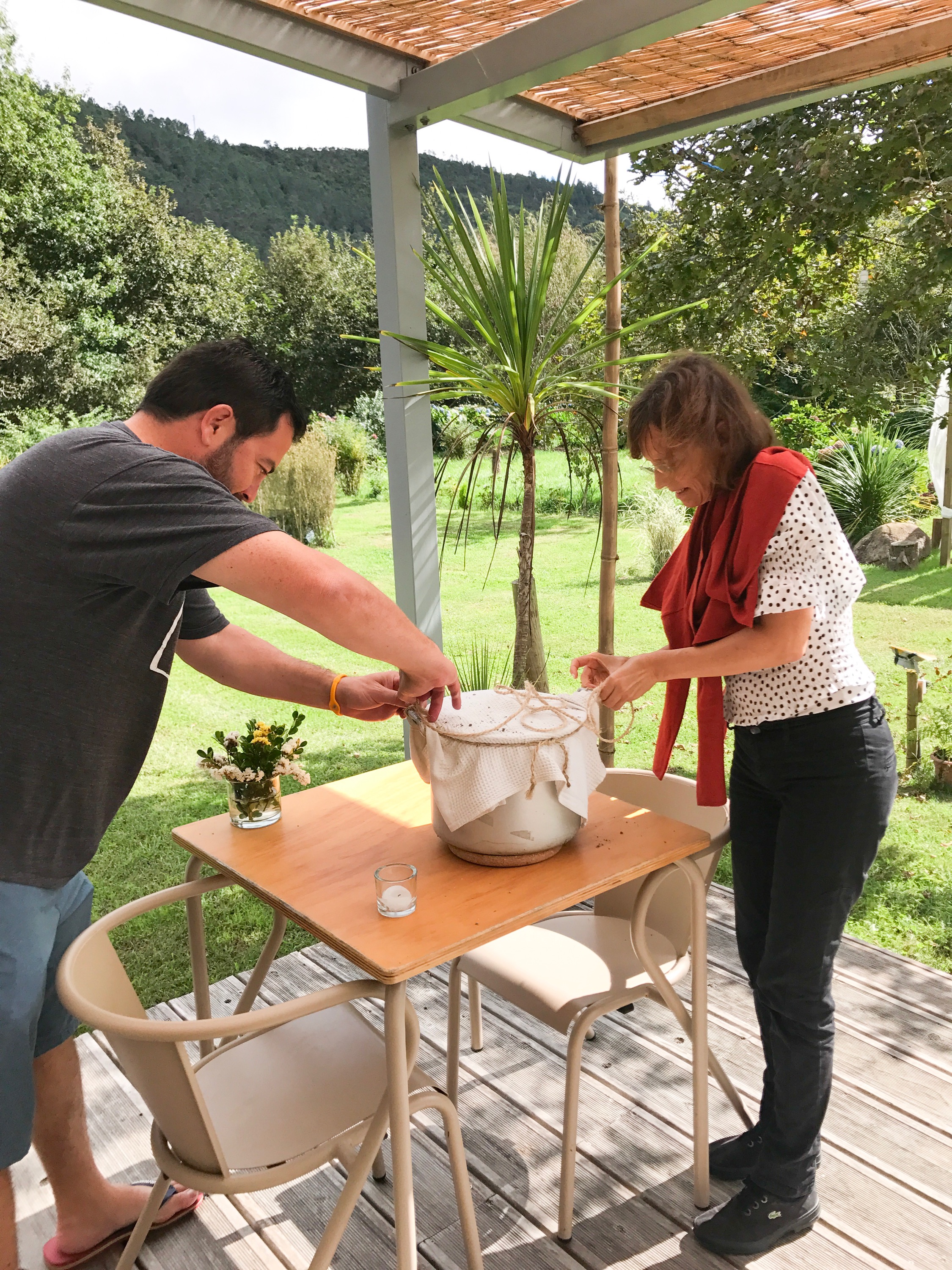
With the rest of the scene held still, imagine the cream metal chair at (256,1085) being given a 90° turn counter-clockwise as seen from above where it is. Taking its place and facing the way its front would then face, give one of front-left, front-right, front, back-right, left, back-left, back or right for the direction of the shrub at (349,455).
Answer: front-right

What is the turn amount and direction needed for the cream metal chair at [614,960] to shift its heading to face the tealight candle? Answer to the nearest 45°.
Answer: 0° — it already faces it

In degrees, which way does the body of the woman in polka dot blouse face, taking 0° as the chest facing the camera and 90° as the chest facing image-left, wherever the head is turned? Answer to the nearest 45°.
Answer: approximately 90°

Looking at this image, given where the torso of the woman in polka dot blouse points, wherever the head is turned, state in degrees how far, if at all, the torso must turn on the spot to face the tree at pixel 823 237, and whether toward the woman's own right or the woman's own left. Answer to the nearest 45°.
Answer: approximately 90° to the woman's own right

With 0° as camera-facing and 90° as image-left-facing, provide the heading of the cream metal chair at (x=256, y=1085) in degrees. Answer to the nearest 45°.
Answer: approximately 225°

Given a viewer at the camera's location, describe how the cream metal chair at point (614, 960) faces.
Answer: facing the viewer and to the left of the viewer

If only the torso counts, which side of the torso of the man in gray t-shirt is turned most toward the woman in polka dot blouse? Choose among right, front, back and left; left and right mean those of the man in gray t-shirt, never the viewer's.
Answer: front

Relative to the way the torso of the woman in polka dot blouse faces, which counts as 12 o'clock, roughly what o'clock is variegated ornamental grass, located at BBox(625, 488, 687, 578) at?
The variegated ornamental grass is roughly at 3 o'clock from the woman in polka dot blouse.

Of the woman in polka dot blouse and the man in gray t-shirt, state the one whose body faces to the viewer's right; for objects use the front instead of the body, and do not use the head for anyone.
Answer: the man in gray t-shirt

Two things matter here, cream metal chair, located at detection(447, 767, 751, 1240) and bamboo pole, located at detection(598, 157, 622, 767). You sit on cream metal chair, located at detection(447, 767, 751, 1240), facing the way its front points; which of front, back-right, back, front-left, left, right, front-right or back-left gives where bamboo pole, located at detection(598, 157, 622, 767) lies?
back-right

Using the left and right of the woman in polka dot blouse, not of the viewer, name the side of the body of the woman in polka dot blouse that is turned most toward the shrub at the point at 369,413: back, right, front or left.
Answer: right

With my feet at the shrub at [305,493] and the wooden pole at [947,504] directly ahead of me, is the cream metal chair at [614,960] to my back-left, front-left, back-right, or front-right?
front-right

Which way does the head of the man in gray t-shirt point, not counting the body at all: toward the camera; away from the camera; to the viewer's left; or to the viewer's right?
to the viewer's right

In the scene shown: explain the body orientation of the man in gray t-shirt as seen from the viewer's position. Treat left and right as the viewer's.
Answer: facing to the right of the viewer

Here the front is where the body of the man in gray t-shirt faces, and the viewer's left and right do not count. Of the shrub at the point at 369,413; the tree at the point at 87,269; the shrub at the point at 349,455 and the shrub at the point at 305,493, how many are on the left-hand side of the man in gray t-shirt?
4

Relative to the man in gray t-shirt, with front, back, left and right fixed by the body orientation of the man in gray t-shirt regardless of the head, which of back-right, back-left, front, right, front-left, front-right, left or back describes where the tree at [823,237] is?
front-left

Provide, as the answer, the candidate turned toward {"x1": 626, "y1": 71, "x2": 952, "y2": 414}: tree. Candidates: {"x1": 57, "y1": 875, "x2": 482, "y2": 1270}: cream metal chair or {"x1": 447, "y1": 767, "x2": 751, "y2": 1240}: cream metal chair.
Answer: {"x1": 57, "y1": 875, "x2": 482, "y2": 1270}: cream metal chair

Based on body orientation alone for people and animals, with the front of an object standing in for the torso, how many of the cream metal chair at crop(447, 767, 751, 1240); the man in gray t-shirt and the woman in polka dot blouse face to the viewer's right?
1
